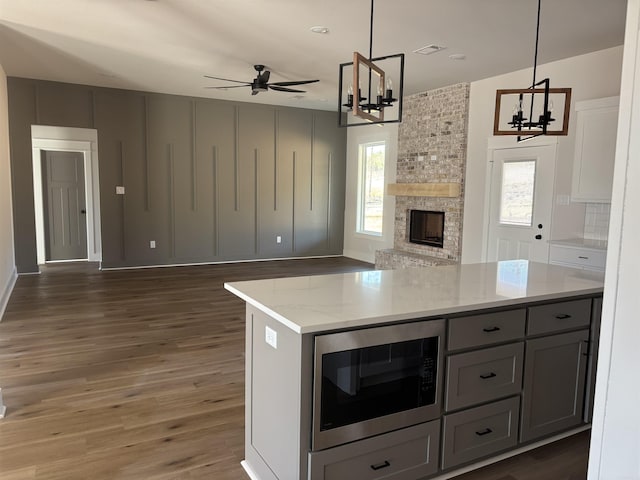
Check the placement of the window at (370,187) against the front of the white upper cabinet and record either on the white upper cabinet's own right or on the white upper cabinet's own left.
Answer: on the white upper cabinet's own right

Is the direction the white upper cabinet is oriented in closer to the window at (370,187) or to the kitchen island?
the kitchen island

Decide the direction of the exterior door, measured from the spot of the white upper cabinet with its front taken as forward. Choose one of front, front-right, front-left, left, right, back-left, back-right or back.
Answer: right

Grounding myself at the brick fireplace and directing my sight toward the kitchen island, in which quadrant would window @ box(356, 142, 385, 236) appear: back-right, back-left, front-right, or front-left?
back-right

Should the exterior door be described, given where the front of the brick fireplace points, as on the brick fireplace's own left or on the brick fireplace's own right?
on the brick fireplace's own left

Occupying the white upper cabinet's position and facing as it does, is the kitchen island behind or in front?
in front

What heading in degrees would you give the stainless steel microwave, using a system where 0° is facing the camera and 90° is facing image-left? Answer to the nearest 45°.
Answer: approximately 315°

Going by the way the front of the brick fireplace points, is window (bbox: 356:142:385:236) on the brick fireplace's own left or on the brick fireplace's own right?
on the brick fireplace's own right

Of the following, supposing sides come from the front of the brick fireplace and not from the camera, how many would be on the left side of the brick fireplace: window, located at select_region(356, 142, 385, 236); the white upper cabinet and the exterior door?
2

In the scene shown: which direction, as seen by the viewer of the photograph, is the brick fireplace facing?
facing the viewer and to the left of the viewer
